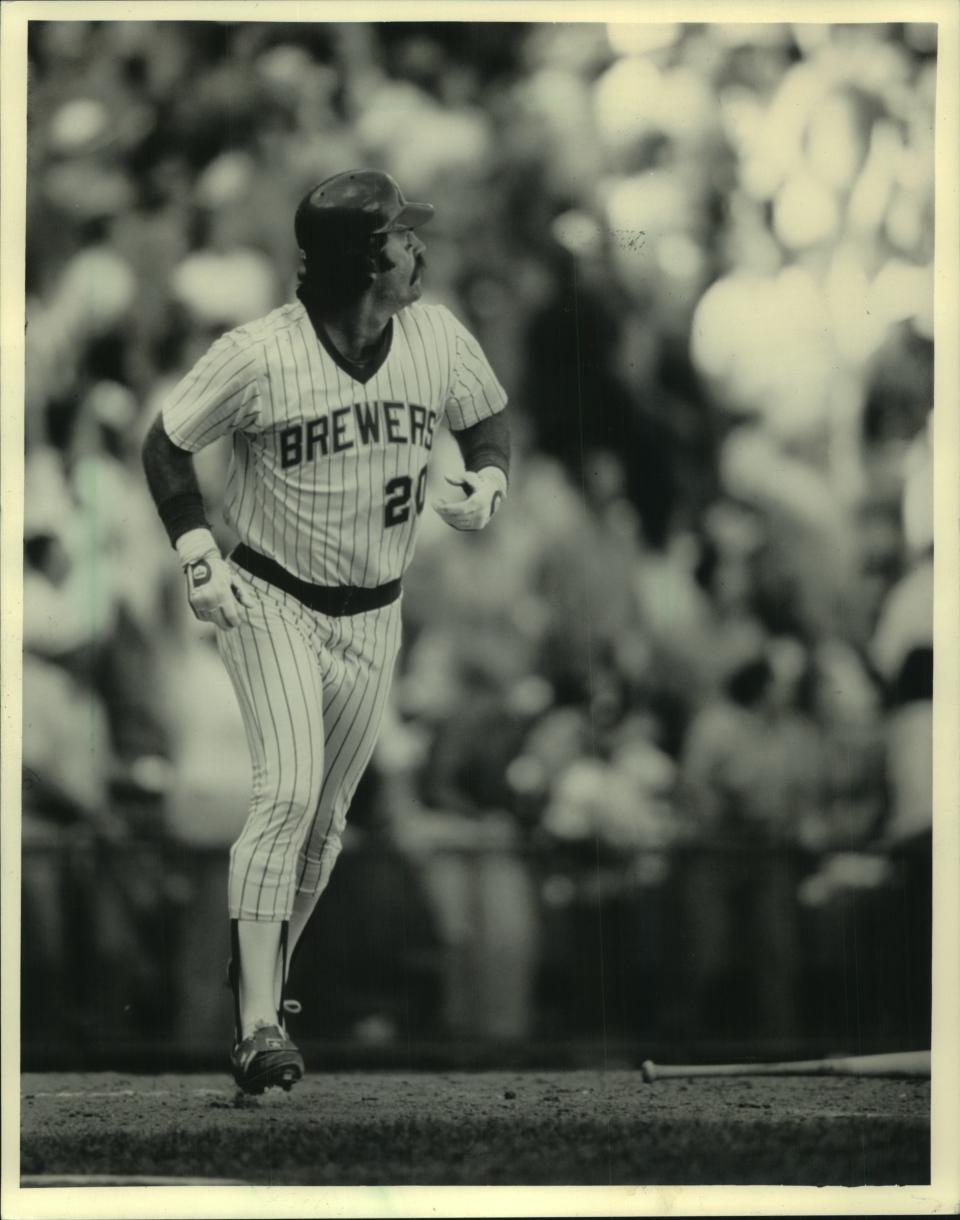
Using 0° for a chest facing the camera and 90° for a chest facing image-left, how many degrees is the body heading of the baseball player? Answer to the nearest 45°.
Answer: approximately 315°

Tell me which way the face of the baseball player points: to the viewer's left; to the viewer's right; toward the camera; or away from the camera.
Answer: to the viewer's right
